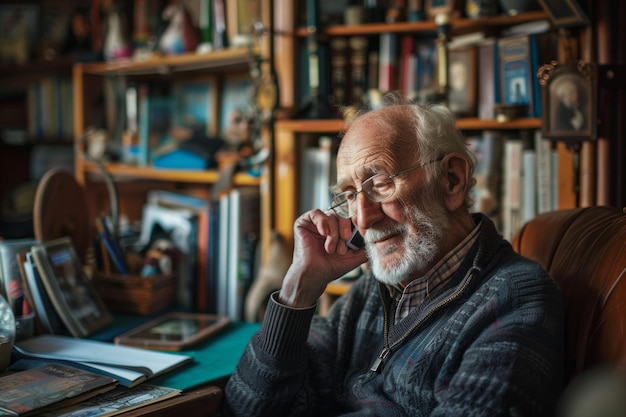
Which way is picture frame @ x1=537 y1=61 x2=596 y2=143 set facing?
toward the camera

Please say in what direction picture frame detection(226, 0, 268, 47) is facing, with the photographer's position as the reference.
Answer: facing the viewer

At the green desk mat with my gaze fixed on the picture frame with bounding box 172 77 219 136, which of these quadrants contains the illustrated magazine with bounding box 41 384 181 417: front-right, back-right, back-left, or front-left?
back-left

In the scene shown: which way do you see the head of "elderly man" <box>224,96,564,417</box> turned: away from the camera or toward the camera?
toward the camera

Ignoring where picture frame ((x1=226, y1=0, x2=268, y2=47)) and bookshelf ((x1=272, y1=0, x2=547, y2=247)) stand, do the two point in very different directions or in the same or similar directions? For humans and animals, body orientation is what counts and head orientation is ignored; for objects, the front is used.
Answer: same or similar directions

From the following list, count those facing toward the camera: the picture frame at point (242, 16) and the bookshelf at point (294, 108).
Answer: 2

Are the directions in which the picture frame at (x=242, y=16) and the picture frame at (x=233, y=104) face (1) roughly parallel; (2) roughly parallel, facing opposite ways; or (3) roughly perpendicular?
roughly parallel

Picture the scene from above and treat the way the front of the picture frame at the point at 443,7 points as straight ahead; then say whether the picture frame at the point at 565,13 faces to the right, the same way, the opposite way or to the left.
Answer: the same way

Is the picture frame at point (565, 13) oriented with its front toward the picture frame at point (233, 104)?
no

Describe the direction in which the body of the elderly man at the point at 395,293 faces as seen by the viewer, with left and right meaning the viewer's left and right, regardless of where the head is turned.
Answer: facing the viewer and to the left of the viewer
